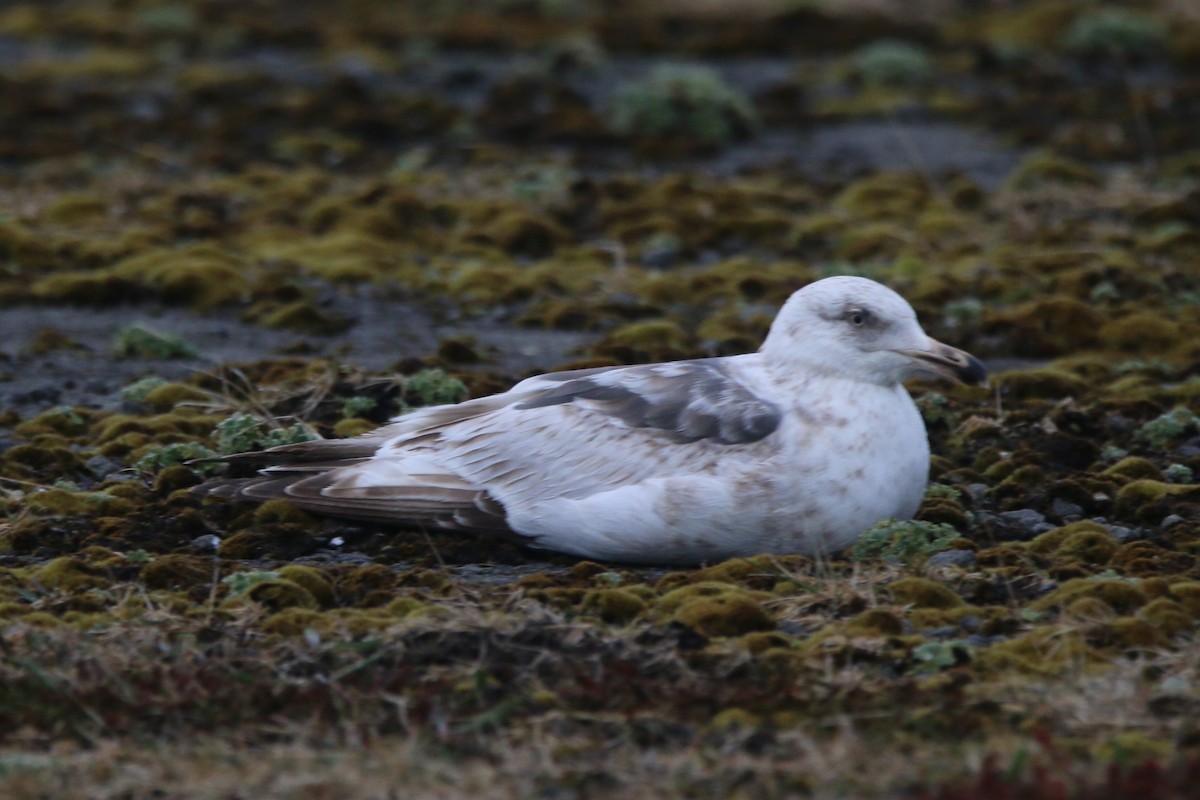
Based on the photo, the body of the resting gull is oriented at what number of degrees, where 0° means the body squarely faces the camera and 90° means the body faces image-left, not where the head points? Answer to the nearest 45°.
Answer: approximately 270°

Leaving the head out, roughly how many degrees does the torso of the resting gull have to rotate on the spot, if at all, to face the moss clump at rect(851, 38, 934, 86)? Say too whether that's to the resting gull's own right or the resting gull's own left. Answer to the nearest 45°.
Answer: approximately 90° to the resting gull's own left

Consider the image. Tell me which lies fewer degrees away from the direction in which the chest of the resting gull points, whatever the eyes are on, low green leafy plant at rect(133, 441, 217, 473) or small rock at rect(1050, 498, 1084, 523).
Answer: the small rock

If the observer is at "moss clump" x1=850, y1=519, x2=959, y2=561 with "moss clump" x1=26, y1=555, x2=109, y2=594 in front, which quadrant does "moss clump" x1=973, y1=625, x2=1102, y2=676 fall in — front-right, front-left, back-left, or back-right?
back-left

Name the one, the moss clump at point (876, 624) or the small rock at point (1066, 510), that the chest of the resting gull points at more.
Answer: the small rock

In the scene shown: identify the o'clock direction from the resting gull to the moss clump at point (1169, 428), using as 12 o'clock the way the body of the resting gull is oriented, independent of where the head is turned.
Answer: The moss clump is roughly at 11 o'clock from the resting gull.

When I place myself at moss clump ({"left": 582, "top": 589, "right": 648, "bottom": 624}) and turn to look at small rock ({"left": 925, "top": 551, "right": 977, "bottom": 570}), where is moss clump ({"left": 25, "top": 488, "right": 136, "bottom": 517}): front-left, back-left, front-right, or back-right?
back-left

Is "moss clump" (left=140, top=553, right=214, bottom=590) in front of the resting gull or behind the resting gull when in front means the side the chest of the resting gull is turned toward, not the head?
behind

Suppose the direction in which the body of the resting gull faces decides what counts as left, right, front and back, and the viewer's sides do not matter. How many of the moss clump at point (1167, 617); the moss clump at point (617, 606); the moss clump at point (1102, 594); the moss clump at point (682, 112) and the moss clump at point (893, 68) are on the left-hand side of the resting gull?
2

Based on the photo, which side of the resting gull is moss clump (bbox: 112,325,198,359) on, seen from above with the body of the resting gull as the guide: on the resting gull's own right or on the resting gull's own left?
on the resting gull's own left

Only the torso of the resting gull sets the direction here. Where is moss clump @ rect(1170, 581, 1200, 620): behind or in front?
in front

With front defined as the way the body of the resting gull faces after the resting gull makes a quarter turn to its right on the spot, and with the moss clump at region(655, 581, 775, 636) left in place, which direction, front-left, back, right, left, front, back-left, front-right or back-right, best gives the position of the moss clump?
front

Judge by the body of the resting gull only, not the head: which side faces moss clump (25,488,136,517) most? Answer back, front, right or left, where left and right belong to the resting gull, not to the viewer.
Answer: back

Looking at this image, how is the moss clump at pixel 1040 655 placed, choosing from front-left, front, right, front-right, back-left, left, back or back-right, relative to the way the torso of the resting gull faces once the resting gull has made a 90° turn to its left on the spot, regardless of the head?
back-right

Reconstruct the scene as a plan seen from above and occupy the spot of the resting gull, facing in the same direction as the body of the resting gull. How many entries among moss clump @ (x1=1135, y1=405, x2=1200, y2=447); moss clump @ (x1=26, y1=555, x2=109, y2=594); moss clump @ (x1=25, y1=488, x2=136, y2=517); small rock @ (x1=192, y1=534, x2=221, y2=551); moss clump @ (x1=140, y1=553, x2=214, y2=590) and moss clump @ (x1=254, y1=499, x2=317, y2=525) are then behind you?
5

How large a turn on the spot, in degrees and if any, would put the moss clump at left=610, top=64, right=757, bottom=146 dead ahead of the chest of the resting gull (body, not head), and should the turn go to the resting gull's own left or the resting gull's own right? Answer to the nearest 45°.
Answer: approximately 90° to the resting gull's own left

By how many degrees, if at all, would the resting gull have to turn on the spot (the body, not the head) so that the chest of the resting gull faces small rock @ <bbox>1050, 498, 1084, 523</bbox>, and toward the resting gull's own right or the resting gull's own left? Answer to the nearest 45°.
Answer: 0° — it already faces it

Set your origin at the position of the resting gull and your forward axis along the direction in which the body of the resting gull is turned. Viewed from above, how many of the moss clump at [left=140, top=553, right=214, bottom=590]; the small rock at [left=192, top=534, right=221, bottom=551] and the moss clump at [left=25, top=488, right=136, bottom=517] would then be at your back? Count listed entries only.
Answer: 3
